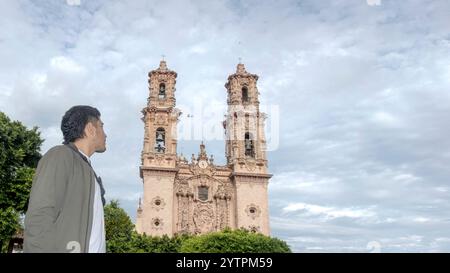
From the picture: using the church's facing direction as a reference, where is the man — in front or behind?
in front

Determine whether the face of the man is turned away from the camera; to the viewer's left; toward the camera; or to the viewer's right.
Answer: to the viewer's right

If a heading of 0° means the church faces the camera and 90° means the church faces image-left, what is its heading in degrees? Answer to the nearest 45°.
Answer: approximately 0°

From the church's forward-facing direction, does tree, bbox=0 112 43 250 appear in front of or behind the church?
in front

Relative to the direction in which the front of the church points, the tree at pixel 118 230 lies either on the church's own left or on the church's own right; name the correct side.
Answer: on the church's own right
